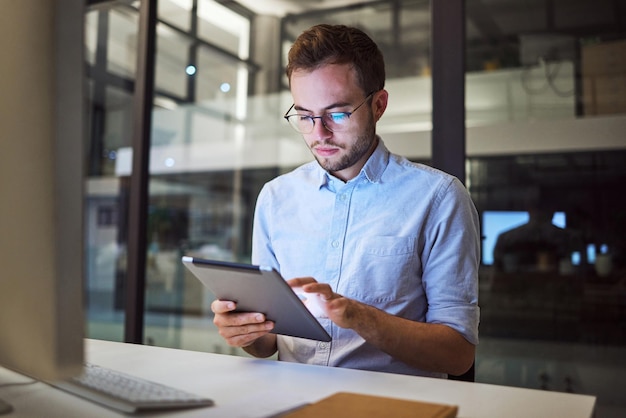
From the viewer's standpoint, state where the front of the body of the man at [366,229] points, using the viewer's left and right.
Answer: facing the viewer and to the left of the viewer

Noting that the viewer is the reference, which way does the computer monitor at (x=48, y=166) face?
facing away from the viewer and to the right of the viewer

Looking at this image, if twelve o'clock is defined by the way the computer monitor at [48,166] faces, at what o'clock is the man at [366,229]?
The man is roughly at 12 o'clock from the computer monitor.

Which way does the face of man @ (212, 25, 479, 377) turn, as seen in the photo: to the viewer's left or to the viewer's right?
to the viewer's left

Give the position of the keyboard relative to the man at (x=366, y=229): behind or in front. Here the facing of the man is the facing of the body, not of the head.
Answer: in front

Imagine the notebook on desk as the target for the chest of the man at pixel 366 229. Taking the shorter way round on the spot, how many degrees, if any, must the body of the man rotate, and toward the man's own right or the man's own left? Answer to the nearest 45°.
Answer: approximately 45° to the man's own left
